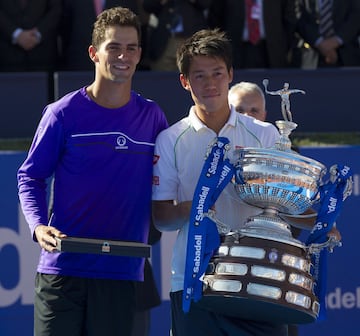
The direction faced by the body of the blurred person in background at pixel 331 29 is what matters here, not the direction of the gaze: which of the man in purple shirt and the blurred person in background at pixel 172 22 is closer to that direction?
the man in purple shirt

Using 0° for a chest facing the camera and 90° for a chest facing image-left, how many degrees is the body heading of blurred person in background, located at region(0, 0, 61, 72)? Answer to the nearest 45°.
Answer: approximately 0°

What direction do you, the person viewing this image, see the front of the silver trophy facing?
facing the viewer

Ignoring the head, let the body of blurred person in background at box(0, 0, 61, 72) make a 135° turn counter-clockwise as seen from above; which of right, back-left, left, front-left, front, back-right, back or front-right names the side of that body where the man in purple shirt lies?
back-right

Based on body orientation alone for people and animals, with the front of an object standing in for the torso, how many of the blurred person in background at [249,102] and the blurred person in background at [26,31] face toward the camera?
2

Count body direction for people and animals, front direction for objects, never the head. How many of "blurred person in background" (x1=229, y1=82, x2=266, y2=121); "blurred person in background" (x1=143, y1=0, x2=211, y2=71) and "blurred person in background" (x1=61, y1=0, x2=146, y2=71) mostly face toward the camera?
3

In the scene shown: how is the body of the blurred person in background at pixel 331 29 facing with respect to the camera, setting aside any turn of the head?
toward the camera

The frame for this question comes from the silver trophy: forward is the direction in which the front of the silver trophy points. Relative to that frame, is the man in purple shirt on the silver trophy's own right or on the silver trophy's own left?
on the silver trophy's own right

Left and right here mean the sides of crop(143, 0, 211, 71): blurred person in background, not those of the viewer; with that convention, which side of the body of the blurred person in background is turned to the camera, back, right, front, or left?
front

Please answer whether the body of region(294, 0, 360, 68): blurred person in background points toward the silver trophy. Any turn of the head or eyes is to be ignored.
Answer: yes
